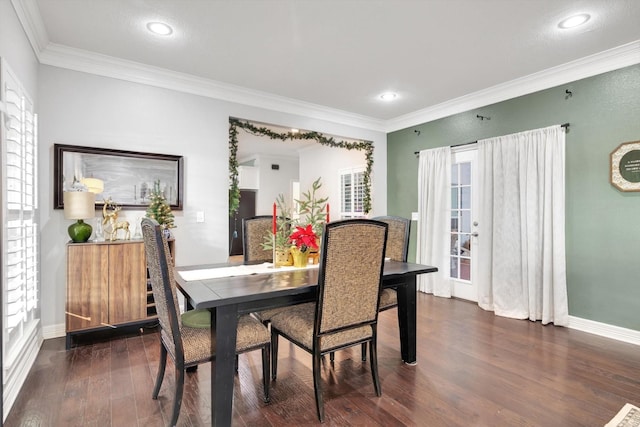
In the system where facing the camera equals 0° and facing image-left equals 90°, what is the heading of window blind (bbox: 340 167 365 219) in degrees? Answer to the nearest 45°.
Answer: approximately 45°

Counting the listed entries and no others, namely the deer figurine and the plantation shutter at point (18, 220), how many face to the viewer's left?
1

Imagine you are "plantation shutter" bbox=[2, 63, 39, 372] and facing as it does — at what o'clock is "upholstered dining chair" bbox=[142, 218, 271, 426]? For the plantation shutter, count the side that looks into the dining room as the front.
The upholstered dining chair is roughly at 2 o'clock from the plantation shutter.

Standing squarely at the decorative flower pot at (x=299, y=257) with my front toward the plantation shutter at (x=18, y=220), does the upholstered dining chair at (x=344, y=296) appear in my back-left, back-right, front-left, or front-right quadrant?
back-left

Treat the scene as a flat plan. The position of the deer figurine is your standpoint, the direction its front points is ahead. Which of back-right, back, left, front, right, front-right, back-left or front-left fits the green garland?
back

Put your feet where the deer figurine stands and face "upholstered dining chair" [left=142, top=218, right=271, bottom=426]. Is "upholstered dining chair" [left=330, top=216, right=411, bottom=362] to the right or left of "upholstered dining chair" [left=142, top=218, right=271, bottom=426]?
left

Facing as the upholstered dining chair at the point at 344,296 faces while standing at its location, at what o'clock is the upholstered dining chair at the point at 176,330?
the upholstered dining chair at the point at 176,330 is roughly at 10 o'clock from the upholstered dining chair at the point at 344,296.

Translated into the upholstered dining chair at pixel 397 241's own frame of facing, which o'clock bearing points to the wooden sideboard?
The wooden sideboard is roughly at 1 o'clock from the upholstered dining chair.

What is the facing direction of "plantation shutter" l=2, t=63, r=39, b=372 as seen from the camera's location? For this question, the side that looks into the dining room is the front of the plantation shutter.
facing to the right of the viewer

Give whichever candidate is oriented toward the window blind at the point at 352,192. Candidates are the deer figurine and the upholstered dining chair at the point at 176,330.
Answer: the upholstered dining chair

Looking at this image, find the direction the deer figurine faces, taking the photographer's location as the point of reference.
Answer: facing to the left of the viewer
